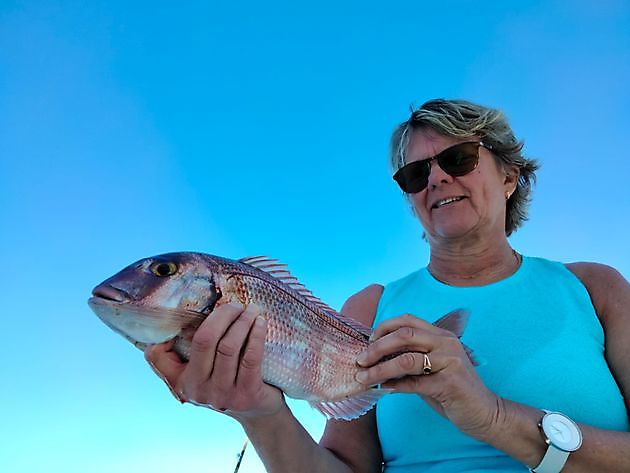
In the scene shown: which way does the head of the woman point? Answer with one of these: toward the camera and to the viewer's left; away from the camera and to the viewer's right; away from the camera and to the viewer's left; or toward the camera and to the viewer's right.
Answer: toward the camera and to the viewer's left
